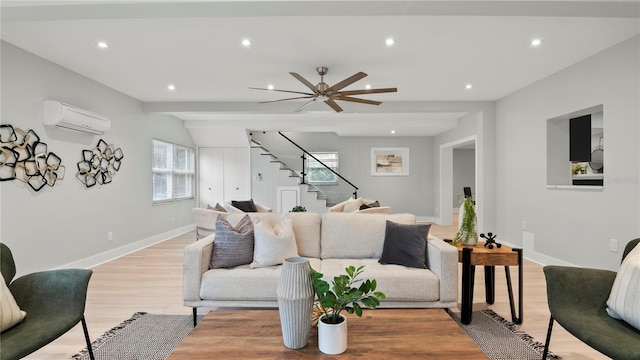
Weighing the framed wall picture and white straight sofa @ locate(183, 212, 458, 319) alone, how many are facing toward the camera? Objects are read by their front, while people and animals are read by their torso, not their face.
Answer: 2

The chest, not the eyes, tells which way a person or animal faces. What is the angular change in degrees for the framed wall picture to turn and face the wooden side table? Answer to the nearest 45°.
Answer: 0° — it already faces it

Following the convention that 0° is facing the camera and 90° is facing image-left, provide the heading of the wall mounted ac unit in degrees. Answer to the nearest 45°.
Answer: approximately 315°

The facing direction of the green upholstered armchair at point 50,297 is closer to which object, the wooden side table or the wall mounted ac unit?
the wooden side table

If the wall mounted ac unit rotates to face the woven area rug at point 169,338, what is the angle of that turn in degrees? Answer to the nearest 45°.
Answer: approximately 45° to its right

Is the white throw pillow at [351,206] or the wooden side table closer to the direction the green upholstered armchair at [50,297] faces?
the wooden side table

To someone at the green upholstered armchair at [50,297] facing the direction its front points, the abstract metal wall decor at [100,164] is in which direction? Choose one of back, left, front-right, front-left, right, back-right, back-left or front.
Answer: back-left

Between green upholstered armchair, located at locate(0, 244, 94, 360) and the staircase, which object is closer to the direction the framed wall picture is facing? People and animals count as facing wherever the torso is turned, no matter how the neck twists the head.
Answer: the green upholstered armchair

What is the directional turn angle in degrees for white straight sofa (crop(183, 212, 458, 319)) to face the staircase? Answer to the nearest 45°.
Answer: approximately 180°

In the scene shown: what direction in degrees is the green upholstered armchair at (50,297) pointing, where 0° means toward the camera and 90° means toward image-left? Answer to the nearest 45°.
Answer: approximately 315°

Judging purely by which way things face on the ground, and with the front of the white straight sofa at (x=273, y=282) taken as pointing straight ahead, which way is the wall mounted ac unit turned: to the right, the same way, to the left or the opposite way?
to the left

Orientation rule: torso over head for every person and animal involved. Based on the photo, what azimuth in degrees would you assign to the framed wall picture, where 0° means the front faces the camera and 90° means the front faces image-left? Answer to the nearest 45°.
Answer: approximately 0°

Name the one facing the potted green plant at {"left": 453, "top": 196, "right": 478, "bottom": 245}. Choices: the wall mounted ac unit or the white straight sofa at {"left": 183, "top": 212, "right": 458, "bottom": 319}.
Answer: the wall mounted ac unit

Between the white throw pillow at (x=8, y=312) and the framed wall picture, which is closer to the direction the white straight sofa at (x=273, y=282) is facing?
the white throw pillow
